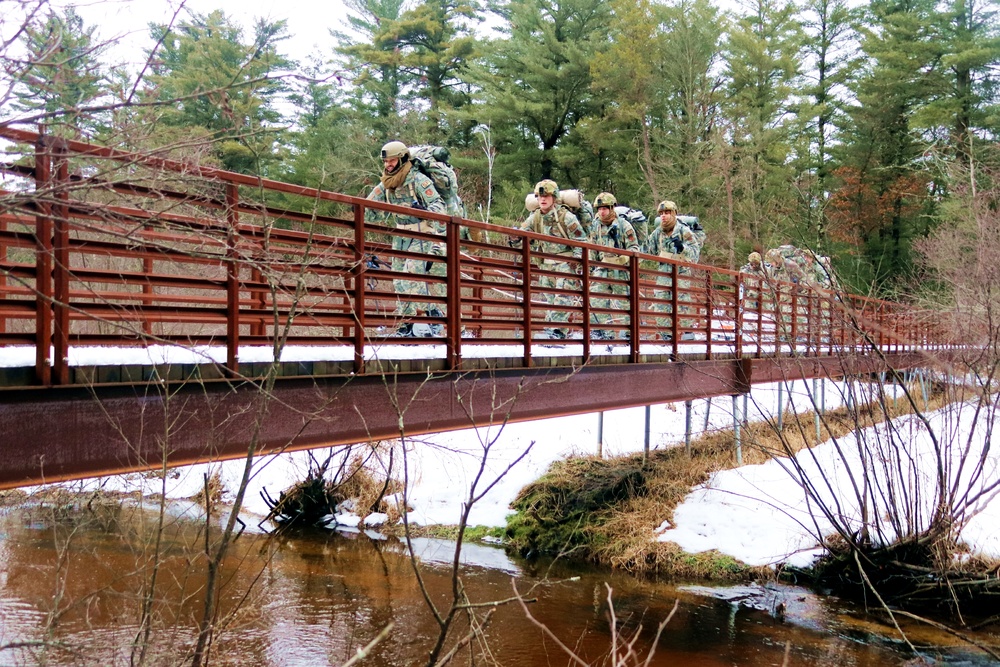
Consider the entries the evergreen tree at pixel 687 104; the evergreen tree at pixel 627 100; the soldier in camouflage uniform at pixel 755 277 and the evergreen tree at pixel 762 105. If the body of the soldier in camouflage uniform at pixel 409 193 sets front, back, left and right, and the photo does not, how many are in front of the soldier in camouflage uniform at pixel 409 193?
0

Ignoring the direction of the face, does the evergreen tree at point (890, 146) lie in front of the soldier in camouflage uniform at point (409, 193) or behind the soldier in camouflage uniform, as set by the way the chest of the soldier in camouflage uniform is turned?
behind

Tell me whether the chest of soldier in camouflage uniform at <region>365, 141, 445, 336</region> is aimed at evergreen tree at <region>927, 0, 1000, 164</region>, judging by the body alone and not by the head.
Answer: no

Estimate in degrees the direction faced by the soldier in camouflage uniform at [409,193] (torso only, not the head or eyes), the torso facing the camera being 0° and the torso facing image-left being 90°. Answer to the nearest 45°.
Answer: approximately 45°

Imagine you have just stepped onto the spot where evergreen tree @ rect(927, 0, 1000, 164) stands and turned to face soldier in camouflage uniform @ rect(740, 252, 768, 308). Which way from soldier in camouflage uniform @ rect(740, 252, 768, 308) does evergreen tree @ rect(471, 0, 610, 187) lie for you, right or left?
right

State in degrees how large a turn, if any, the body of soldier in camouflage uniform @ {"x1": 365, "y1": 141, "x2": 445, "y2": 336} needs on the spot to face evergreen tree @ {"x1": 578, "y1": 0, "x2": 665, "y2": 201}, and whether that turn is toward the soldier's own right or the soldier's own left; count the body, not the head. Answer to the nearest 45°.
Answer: approximately 135° to the soldier's own right

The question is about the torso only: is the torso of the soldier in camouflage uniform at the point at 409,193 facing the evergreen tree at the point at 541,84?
no

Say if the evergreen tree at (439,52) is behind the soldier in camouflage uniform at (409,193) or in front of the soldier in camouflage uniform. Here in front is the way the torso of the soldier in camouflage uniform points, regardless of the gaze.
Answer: behind

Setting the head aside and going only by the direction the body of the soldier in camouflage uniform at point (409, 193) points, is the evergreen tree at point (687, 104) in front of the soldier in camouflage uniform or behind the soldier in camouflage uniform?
behind

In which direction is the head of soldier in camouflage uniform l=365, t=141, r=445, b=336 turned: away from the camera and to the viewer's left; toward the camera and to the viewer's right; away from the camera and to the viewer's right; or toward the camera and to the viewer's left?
toward the camera and to the viewer's left

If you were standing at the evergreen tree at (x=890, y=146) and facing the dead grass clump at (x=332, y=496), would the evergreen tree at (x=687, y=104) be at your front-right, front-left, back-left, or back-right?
front-right

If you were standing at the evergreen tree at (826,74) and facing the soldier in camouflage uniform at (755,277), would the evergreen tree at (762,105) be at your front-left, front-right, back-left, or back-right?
front-right

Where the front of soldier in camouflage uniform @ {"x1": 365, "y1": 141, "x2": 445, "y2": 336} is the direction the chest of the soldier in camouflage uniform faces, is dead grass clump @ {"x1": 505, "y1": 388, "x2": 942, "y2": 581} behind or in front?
behind

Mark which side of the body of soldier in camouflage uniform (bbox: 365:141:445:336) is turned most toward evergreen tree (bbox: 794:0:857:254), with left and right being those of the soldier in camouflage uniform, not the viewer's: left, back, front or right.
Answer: back
